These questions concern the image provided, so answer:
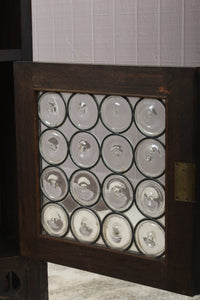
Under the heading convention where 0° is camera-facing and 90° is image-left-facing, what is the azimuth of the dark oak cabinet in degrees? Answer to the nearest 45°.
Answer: approximately 315°

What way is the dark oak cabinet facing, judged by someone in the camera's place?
facing the viewer and to the right of the viewer
